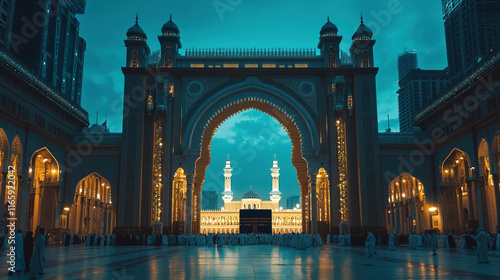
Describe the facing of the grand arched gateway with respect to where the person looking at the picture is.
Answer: facing the viewer

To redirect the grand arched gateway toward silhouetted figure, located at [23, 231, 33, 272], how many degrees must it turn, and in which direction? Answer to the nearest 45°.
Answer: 0° — it already faces them

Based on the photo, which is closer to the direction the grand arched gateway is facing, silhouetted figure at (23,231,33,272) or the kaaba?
the silhouetted figure

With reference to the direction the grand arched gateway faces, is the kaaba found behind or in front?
behind
